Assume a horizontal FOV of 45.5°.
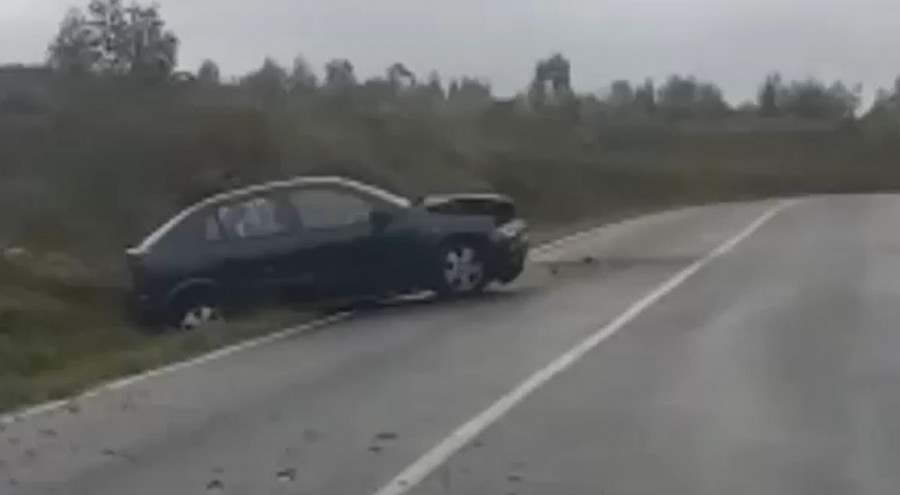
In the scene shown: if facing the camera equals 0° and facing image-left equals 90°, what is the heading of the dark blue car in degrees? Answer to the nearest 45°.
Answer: approximately 270°
